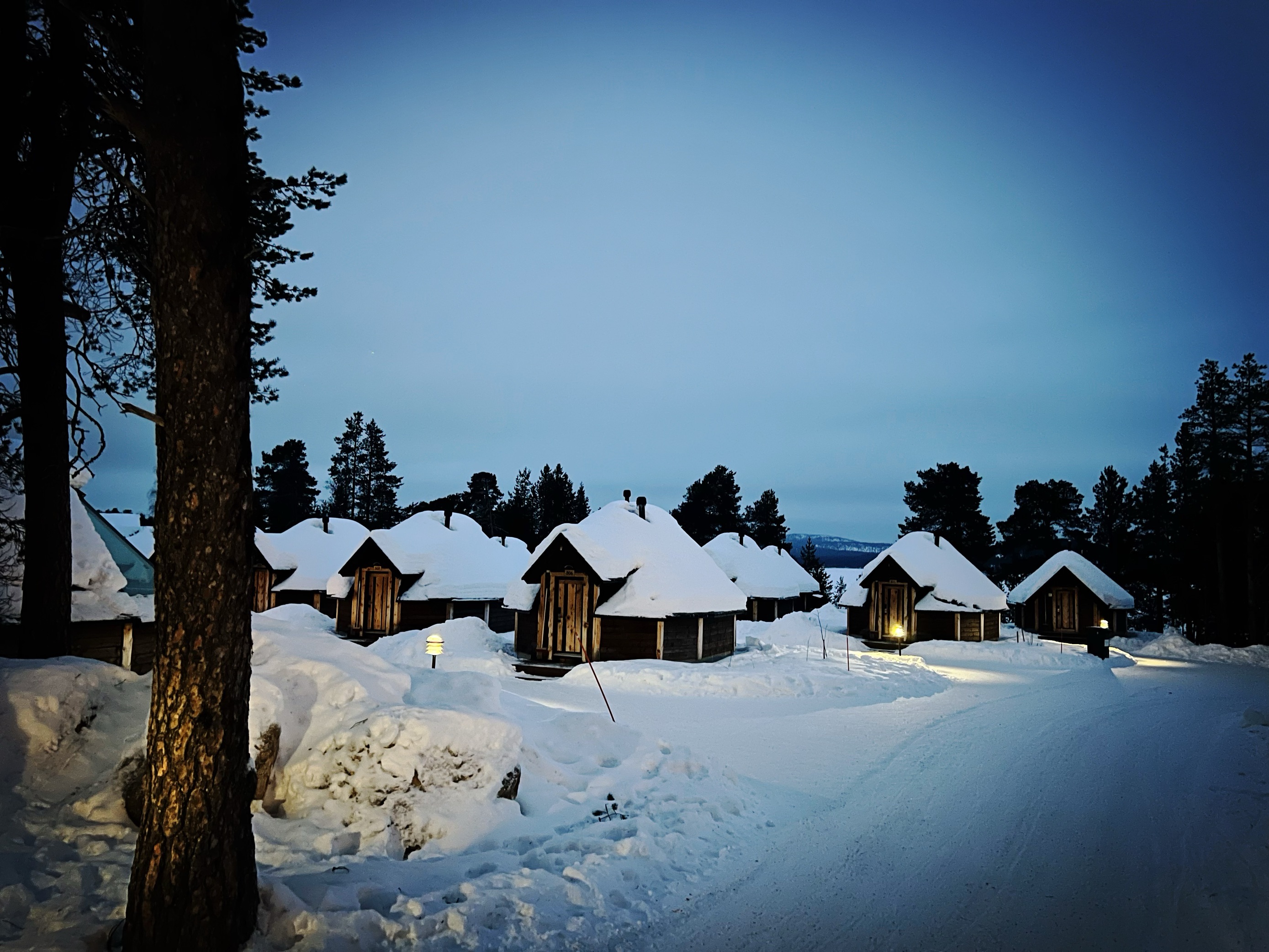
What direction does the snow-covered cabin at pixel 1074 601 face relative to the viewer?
toward the camera

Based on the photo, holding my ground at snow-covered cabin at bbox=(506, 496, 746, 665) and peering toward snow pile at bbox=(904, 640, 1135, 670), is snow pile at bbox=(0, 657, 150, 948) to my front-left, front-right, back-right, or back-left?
back-right

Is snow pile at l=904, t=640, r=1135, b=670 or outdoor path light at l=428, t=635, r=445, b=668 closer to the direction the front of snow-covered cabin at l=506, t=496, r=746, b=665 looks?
the outdoor path light

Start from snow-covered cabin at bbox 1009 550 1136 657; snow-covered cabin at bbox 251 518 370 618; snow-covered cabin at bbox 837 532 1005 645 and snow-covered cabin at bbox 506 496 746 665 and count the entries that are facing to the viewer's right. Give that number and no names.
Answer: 0

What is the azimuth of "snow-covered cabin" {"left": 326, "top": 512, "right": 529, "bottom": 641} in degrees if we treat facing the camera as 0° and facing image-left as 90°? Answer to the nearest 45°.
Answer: approximately 45°

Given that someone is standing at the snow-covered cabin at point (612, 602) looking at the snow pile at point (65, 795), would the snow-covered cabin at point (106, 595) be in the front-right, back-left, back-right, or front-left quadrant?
front-right

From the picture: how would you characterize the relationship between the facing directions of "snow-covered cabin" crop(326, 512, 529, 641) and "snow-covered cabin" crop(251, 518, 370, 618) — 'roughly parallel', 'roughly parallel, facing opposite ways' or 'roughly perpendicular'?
roughly parallel

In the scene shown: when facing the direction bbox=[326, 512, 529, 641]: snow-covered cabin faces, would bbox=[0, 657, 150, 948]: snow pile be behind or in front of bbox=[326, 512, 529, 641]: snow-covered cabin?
in front

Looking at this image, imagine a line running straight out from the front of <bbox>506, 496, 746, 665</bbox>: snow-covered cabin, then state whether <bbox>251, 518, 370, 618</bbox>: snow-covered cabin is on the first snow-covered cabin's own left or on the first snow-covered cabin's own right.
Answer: on the first snow-covered cabin's own right

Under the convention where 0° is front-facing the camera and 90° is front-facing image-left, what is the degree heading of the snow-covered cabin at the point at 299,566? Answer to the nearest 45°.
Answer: approximately 45°

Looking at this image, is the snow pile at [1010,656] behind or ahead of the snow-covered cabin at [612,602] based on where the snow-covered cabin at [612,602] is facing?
behind

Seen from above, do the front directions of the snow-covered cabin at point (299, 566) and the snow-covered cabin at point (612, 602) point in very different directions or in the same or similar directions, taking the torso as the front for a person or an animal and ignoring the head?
same or similar directions

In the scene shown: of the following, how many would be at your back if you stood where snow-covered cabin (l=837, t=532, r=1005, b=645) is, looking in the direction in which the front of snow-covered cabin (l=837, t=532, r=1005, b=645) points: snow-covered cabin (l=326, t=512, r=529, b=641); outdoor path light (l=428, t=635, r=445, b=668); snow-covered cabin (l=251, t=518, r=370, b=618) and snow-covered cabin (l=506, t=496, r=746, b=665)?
0

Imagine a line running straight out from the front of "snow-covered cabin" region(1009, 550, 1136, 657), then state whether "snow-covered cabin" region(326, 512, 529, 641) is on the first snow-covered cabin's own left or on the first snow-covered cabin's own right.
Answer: on the first snow-covered cabin's own right

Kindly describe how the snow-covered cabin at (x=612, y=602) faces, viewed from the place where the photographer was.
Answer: facing the viewer and to the left of the viewer

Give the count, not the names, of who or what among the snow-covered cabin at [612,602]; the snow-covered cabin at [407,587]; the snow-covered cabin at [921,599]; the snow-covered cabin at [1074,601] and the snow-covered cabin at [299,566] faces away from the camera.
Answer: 0

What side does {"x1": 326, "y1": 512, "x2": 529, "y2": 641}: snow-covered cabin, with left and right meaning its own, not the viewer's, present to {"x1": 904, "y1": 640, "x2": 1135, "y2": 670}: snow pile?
left

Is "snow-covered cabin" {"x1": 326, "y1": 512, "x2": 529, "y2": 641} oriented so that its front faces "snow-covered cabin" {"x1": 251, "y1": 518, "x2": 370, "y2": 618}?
no

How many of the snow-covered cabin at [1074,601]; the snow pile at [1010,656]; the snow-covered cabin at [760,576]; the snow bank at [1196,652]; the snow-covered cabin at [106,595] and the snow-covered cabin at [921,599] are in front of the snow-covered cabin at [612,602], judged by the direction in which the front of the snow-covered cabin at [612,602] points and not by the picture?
1

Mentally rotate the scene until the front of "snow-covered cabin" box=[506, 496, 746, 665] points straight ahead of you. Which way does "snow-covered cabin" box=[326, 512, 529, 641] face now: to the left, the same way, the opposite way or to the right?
the same way

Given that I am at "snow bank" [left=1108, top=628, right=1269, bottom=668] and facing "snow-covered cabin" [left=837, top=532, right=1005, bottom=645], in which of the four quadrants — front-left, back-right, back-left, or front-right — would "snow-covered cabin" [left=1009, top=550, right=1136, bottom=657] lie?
front-right

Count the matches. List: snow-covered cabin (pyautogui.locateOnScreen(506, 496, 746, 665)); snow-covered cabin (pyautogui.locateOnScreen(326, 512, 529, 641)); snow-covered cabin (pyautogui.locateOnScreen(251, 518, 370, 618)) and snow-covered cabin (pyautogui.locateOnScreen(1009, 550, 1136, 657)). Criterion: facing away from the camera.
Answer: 0
